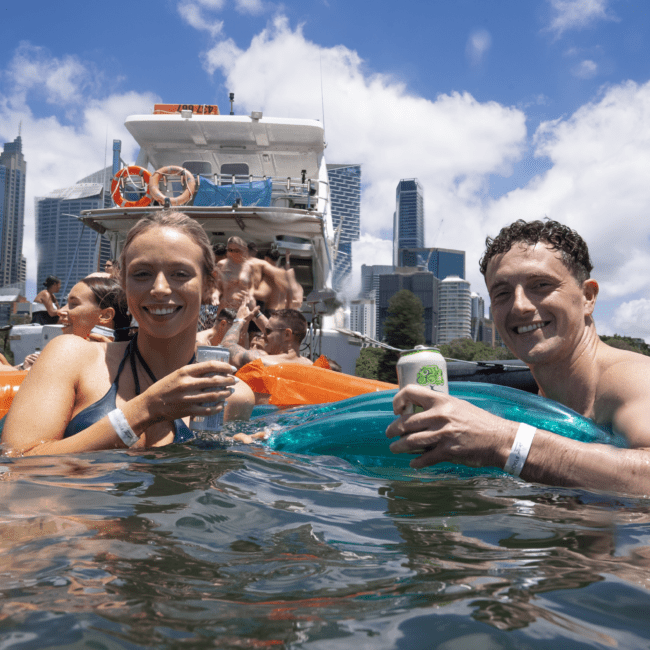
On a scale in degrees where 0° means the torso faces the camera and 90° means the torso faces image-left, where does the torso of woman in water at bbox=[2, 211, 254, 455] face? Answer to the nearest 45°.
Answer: approximately 315°

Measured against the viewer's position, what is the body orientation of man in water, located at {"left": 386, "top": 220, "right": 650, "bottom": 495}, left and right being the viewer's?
facing the viewer and to the left of the viewer

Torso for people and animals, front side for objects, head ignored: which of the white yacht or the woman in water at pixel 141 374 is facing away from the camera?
the white yacht

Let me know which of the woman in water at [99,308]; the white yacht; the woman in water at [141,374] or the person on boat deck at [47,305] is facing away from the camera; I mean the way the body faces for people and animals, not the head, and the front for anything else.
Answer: the white yacht

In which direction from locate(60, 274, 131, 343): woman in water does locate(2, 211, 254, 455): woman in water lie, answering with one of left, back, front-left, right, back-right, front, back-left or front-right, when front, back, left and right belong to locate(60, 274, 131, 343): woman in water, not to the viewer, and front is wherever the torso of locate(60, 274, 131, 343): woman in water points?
left

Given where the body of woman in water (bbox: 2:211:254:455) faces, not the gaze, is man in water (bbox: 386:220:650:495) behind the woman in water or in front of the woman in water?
in front

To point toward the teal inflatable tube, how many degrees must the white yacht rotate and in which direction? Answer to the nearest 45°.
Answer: approximately 180°
